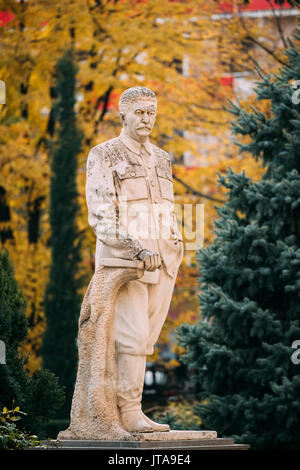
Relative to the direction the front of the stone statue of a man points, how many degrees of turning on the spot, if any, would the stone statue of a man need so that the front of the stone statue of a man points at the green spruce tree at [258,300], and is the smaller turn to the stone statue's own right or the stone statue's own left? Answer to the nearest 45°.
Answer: approximately 90° to the stone statue's own left

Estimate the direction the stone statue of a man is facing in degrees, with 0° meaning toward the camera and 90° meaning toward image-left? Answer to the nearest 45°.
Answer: approximately 315°

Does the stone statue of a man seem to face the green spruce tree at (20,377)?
no

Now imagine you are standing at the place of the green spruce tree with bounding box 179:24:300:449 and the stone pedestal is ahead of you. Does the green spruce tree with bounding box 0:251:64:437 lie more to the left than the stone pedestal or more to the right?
right

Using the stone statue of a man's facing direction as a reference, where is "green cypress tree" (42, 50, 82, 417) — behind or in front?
behind
